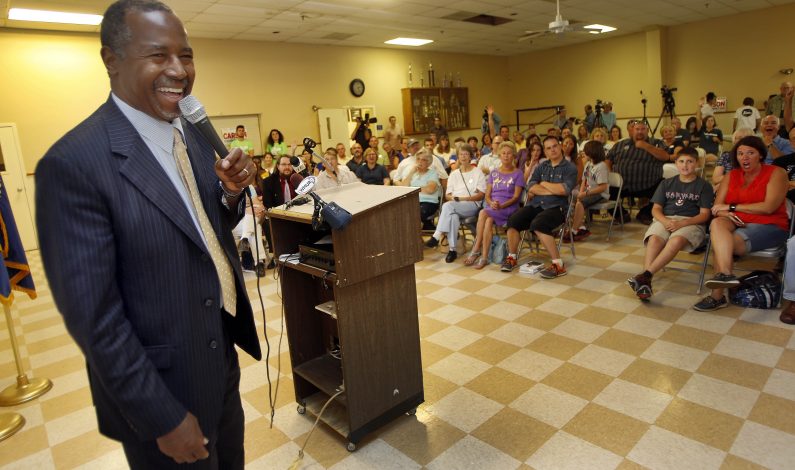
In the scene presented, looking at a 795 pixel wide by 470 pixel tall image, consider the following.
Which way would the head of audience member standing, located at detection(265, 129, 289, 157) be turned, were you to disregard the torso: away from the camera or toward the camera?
toward the camera

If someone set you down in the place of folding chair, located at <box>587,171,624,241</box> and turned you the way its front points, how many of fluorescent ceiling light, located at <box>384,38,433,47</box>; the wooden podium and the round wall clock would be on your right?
2

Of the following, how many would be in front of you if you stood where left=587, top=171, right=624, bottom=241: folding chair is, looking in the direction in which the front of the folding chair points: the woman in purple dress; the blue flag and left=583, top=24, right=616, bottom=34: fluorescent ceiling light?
2

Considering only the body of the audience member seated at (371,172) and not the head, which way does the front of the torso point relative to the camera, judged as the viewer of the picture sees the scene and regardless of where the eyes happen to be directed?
toward the camera

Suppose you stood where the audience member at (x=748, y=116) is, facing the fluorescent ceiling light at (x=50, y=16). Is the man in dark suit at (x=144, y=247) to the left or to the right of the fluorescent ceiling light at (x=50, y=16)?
left

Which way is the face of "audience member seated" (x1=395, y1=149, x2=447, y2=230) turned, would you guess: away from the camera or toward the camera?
toward the camera

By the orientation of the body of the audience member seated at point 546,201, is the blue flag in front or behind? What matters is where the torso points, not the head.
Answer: in front

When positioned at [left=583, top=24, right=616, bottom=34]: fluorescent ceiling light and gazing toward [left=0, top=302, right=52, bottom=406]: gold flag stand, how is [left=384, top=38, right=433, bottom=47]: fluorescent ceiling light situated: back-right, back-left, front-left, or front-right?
front-right

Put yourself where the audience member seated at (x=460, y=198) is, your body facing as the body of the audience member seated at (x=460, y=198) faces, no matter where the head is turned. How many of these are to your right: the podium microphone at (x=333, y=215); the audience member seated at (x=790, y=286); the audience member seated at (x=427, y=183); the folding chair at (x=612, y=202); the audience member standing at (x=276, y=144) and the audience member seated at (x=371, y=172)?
3

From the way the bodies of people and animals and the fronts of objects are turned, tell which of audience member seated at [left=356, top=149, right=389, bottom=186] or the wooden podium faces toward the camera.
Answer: the audience member seated

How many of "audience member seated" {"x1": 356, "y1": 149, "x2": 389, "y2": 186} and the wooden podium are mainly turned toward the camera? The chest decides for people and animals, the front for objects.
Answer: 1

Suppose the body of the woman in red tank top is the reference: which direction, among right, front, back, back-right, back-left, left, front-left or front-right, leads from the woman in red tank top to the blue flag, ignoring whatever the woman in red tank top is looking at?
front

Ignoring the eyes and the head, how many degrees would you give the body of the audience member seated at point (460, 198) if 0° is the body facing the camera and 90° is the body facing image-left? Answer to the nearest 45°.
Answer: approximately 45°

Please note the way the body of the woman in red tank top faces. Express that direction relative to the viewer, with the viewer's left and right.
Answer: facing the viewer and to the left of the viewer

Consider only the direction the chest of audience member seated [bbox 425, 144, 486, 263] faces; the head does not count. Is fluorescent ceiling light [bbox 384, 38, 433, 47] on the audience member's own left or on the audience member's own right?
on the audience member's own right
